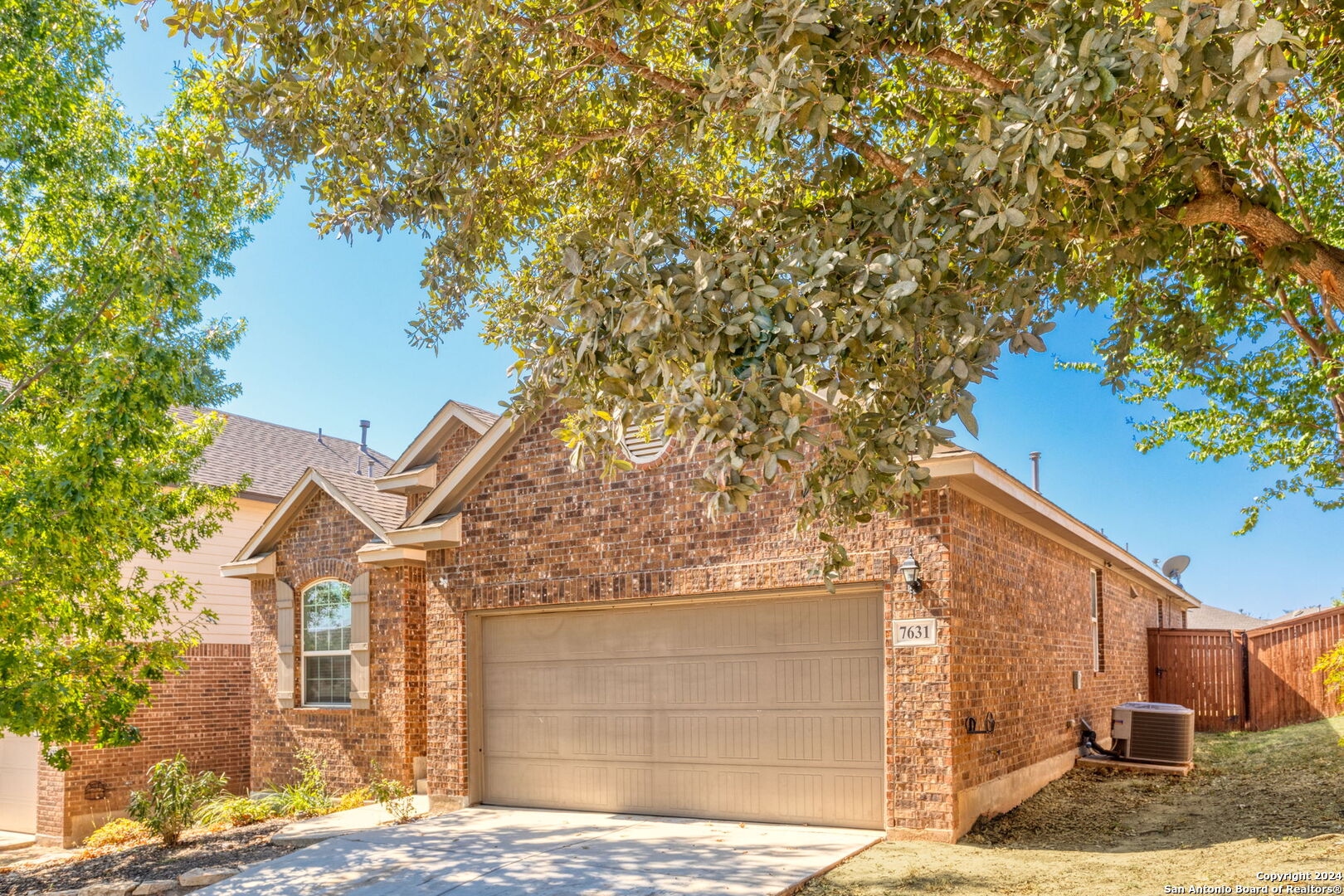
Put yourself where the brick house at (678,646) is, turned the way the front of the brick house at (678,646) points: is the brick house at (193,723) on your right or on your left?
on your right

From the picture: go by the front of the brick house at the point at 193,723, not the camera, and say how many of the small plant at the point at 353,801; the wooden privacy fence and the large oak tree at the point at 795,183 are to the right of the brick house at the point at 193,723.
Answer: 0

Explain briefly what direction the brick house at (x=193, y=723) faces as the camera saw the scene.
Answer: facing the viewer and to the left of the viewer

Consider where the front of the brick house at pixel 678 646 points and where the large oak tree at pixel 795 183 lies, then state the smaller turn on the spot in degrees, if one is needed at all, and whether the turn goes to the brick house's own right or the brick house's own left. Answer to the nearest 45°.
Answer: approximately 45° to the brick house's own left

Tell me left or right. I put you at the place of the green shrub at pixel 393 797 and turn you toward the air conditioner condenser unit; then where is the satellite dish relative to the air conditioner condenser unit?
left

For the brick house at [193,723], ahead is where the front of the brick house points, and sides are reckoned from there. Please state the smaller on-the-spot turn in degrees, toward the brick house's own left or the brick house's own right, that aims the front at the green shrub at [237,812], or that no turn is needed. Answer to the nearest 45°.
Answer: approximately 45° to the brick house's own left

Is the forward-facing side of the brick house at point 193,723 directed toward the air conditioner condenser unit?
no

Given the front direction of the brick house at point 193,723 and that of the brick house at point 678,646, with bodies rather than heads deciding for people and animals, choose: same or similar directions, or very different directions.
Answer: same or similar directions

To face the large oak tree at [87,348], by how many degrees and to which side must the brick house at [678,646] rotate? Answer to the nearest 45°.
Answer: approximately 45° to its right

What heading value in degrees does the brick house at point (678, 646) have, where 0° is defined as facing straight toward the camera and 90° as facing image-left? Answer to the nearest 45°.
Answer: approximately 45°

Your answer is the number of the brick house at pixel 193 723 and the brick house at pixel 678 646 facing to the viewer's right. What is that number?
0
